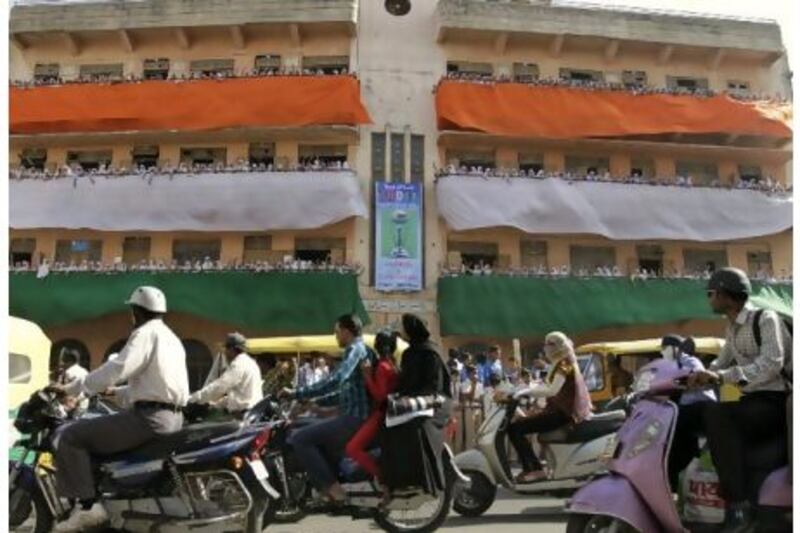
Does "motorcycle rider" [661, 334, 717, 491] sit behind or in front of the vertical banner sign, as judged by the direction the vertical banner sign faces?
in front

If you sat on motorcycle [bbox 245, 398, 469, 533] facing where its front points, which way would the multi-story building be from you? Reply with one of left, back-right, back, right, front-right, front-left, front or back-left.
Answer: right

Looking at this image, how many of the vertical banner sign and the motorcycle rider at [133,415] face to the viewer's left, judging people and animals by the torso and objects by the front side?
1

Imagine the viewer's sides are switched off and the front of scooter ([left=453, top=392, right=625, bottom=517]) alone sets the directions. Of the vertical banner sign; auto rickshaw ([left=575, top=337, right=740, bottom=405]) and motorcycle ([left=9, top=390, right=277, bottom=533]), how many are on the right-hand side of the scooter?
2

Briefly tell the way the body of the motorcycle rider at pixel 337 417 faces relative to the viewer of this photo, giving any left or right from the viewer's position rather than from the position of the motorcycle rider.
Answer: facing to the left of the viewer

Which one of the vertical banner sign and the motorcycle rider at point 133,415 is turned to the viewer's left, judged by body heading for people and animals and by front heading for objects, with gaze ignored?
the motorcycle rider

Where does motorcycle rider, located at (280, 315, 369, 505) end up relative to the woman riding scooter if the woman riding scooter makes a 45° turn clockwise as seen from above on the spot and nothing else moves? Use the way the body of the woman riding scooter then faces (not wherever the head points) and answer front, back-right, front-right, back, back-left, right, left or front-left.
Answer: left

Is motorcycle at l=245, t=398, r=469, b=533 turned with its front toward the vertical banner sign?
no

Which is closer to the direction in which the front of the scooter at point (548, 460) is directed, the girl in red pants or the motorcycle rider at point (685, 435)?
the girl in red pants

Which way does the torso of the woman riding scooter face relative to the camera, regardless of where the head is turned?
to the viewer's left

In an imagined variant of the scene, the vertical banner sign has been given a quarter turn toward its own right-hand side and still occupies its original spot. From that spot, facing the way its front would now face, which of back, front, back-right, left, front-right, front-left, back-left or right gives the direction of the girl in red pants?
left

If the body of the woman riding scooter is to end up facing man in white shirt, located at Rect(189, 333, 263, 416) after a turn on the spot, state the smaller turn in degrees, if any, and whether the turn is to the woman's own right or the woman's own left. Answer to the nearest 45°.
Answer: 0° — they already face them

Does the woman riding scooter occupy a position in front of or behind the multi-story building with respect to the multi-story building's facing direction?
in front

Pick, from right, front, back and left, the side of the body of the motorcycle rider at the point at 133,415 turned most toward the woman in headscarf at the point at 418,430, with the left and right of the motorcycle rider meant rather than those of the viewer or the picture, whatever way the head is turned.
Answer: back

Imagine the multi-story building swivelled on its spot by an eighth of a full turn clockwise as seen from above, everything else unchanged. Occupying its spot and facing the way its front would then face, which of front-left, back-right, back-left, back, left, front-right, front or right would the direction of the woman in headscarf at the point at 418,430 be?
front-left

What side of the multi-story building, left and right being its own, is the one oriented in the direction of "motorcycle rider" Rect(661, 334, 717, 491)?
front

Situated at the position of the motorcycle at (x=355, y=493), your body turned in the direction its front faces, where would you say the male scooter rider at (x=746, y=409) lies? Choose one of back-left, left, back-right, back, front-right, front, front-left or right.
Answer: back-left

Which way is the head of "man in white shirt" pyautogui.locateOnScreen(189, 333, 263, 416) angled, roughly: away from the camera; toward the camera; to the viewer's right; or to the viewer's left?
to the viewer's left

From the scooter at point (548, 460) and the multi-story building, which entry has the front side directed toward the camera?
the multi-story building

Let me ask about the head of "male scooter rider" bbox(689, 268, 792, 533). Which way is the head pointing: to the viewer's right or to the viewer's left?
to the viewer's left

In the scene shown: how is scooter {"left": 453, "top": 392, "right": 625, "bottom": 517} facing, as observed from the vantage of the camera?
facing to the left of the viewer

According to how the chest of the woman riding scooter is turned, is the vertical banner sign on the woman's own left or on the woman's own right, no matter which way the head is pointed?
on the woman's own right

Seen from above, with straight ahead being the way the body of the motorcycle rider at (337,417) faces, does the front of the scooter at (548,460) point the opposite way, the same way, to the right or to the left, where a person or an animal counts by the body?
the same way

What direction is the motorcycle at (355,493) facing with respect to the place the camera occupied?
facing to the left of the viewer

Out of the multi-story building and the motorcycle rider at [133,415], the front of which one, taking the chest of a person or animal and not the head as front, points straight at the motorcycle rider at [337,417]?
the multi-story building
